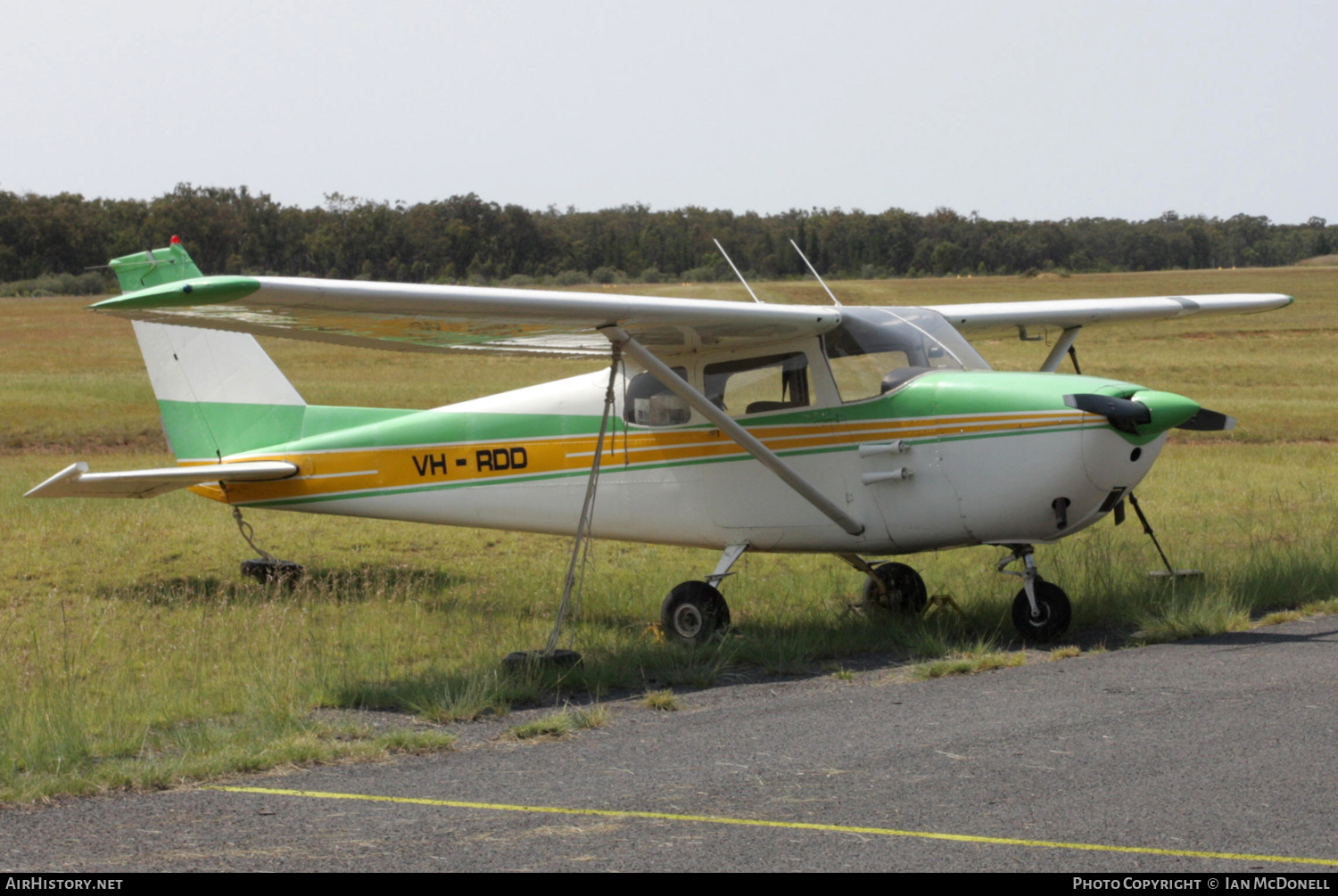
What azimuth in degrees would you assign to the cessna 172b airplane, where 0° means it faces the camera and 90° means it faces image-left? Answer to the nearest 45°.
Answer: approximately 315°
